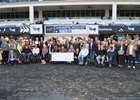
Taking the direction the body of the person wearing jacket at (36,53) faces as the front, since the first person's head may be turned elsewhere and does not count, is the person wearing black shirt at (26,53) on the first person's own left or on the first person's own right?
on the first person's own right

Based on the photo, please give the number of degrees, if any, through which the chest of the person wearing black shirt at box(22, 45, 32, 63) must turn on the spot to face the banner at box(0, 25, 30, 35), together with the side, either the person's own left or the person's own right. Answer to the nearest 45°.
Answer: approximately 180°

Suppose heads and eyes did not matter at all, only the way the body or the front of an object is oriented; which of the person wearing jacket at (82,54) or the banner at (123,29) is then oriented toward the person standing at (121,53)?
the banner

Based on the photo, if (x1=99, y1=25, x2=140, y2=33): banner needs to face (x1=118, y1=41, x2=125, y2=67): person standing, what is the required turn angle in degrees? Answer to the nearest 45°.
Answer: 0° — it already faces them

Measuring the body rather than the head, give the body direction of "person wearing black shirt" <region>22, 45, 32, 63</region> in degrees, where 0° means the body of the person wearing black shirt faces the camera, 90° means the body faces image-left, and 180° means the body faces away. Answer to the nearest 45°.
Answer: approximately 0°

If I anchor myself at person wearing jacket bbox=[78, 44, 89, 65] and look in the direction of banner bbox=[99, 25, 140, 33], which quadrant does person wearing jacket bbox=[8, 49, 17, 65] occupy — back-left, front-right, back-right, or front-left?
back-left
